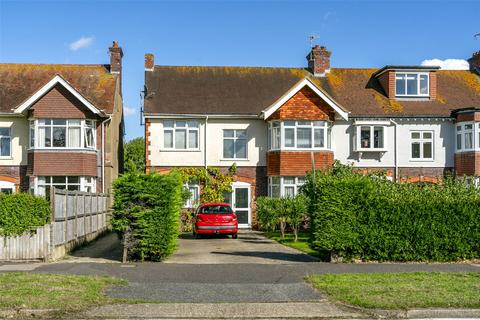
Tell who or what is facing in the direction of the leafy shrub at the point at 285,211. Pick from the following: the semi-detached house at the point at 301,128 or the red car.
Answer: the semi-detached house

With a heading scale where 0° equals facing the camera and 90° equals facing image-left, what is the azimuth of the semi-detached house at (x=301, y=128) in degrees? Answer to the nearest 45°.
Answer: approximately 0°

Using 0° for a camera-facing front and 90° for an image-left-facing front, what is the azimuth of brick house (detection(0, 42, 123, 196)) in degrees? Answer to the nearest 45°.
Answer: approximately 0°
